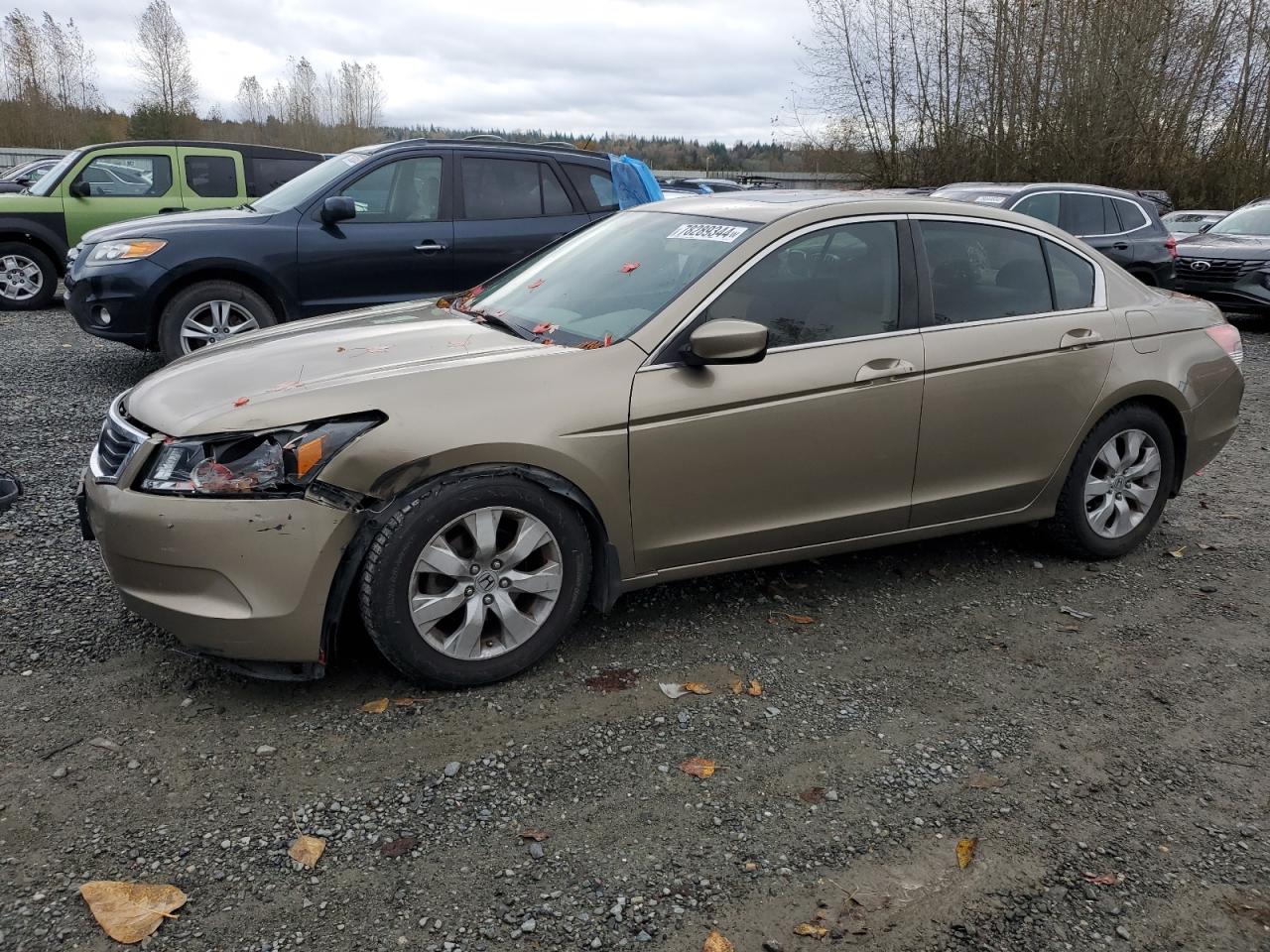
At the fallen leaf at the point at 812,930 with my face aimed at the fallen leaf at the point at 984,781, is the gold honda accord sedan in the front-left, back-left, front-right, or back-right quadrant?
front-left

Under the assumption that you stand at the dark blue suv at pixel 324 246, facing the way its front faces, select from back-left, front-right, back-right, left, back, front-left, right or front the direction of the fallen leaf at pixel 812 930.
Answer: left

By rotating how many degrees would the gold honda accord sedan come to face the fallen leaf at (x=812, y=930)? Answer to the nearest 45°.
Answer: approximately 45° to its left

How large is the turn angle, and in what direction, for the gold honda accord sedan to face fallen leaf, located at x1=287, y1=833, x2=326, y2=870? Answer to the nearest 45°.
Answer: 0° — it already faces it

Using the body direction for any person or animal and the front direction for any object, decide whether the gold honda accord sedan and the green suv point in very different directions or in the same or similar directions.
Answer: same or similar directions

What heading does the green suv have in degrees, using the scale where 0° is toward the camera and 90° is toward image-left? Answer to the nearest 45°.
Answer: approximately 90°

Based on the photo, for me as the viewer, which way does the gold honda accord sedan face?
facing the viewer and to the left of the viewer

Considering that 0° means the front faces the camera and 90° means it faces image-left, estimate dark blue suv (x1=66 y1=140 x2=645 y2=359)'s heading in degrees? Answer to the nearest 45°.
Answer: approximately 90°

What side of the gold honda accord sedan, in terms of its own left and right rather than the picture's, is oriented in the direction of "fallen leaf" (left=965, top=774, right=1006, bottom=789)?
left

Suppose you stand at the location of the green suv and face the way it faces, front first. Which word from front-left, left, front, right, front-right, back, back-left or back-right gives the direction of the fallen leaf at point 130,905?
left

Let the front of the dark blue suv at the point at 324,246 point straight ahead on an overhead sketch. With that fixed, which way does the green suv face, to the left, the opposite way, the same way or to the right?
the same way

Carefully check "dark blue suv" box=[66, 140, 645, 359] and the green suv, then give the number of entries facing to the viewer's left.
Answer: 2

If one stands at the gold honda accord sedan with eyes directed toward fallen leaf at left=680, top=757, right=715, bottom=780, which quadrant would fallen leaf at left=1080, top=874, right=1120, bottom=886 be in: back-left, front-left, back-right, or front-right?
front-left

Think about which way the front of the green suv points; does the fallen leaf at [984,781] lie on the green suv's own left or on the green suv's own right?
on the green suv's own left
